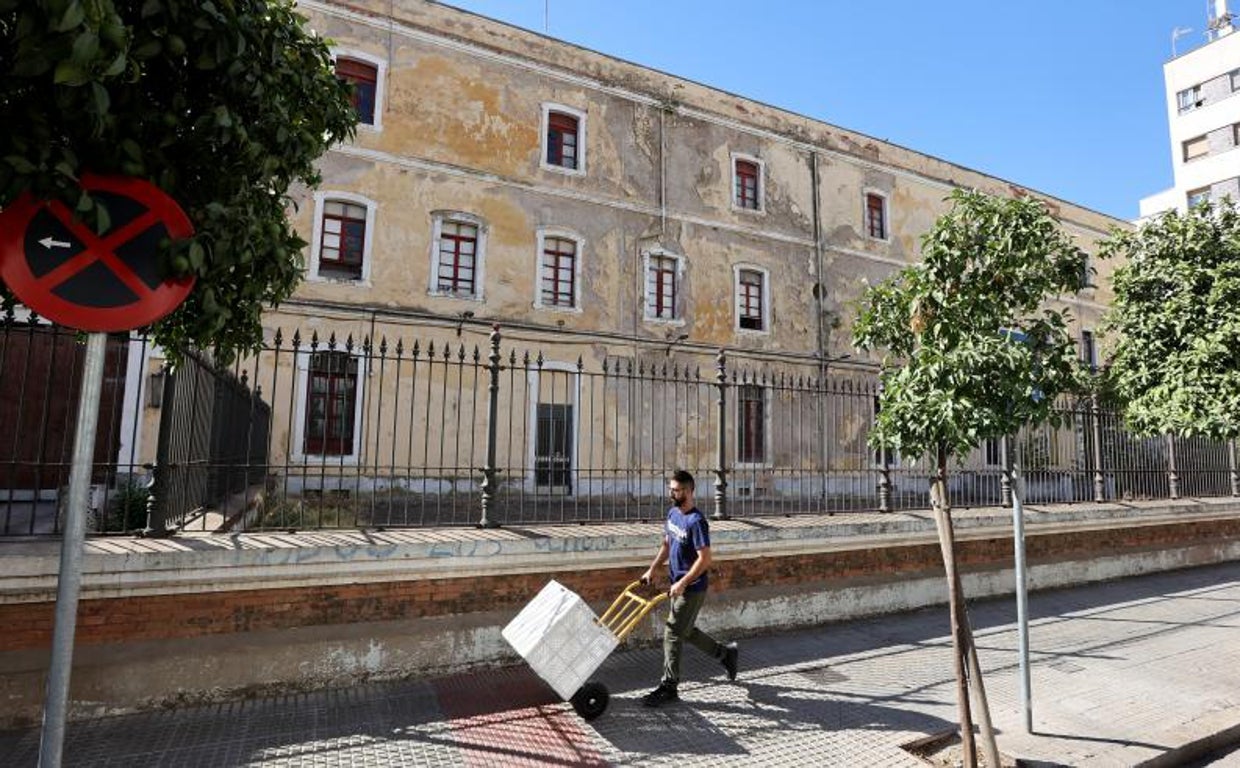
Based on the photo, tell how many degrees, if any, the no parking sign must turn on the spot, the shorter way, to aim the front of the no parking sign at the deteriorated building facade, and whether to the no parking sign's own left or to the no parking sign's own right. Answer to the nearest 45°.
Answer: approximately 135° to the no parking sign's own left

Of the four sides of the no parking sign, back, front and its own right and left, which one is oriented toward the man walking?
left

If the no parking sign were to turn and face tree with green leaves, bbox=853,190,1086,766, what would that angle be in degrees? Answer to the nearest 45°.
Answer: approximately 90° to its left

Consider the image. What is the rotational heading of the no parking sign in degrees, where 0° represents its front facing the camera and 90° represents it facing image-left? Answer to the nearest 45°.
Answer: approximately 0°

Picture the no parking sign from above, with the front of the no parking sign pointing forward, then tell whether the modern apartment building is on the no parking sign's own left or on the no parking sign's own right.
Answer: on the no parking sign's own left
